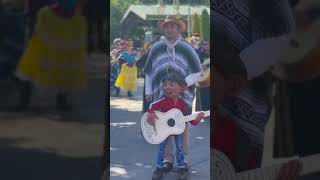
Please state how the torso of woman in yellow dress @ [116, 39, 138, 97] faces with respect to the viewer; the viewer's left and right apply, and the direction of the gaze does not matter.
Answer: facing the viewer
